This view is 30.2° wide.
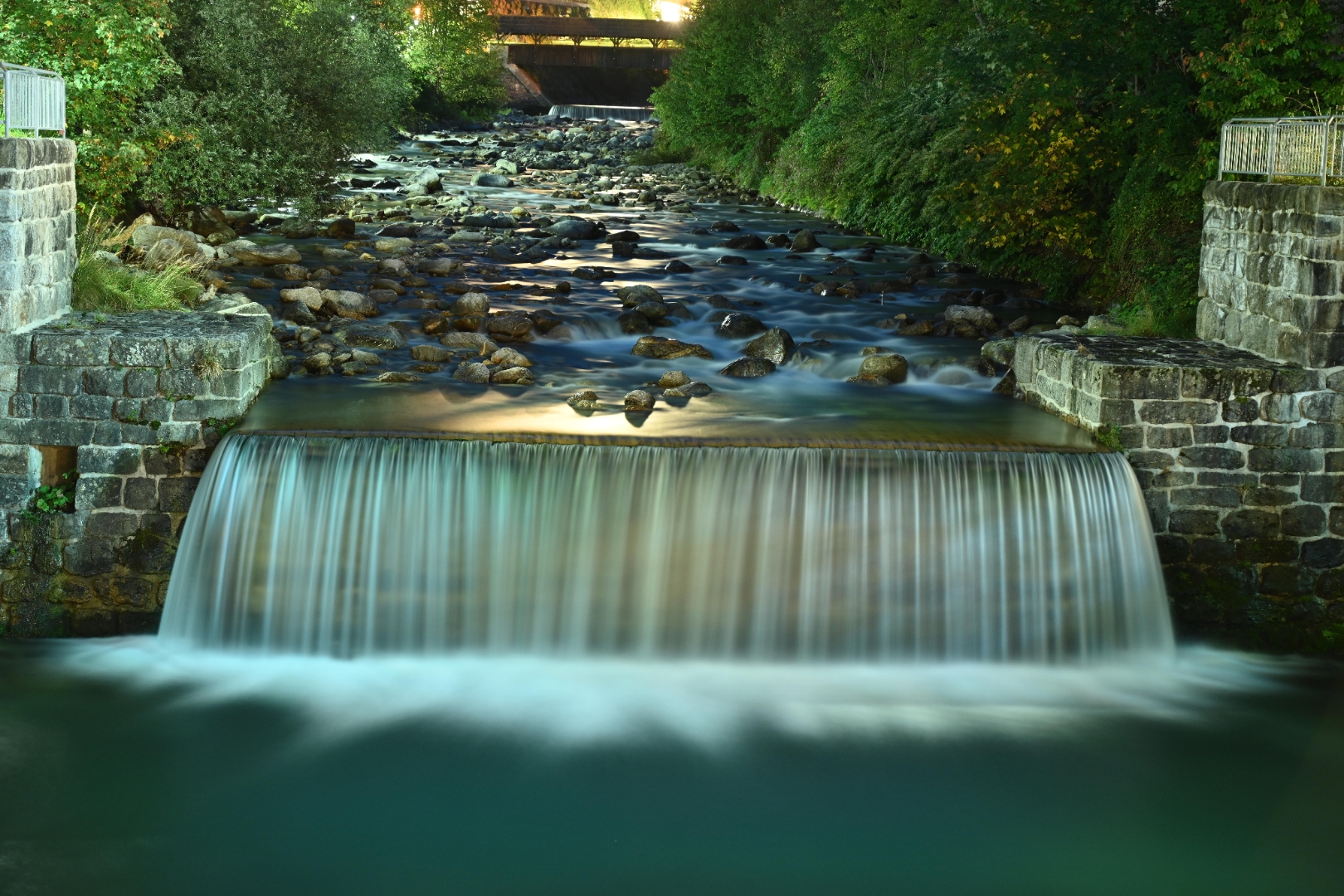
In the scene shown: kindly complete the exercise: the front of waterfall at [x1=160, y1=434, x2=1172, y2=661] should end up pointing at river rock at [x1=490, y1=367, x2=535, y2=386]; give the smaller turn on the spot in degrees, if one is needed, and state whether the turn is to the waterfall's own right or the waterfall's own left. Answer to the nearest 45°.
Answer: approximately 180°

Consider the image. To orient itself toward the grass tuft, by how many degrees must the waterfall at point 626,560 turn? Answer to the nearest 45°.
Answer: approximately 135° to its right

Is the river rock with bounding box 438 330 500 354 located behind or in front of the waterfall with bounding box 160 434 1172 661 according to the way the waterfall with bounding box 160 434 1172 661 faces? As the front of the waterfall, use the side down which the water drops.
behind

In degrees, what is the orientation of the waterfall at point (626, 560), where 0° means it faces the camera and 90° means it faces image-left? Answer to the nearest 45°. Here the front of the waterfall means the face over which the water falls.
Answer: approximately 0°

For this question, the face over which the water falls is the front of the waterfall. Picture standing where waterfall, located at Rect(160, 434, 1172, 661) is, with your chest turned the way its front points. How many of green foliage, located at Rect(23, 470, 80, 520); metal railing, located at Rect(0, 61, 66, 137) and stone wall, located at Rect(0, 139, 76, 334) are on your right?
3

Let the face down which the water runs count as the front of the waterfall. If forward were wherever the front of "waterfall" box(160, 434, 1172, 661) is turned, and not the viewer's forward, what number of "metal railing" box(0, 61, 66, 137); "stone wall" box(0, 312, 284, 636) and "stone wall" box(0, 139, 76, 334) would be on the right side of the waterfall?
3

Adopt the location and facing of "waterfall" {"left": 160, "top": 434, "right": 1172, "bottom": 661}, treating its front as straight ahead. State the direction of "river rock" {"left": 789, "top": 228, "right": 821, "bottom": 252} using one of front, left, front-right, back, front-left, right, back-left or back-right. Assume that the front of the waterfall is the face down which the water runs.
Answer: back

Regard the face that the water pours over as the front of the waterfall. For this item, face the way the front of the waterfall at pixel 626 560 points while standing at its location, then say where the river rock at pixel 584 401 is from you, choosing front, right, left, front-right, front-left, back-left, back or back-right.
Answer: back

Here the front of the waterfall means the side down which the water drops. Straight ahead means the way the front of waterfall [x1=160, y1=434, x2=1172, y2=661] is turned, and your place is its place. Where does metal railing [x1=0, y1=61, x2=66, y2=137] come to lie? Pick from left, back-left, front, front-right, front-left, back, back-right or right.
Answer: right

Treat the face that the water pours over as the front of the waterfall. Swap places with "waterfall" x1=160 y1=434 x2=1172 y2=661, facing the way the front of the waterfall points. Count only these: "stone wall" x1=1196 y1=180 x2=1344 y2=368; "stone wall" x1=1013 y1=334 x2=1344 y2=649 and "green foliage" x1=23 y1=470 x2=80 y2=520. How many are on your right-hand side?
1

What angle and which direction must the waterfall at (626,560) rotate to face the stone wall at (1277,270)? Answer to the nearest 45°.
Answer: approximately 90° to its left

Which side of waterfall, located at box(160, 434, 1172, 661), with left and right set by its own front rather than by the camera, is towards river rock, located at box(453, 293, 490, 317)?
back

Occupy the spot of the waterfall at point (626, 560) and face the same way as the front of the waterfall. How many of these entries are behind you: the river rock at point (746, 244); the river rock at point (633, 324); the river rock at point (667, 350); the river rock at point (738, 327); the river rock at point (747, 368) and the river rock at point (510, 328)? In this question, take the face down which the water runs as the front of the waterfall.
6

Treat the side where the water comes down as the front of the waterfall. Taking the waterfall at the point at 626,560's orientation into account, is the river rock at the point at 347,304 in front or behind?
behind

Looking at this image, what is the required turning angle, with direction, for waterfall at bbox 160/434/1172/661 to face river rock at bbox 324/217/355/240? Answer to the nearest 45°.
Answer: approximately 180°

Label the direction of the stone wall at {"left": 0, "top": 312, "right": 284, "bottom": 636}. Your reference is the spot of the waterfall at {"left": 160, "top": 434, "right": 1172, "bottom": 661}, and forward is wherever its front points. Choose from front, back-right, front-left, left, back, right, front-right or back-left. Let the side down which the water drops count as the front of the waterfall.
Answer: right

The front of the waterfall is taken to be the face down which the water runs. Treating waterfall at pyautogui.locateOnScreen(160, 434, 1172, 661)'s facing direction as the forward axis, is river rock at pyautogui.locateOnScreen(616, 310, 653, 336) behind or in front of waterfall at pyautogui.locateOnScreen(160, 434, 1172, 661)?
behind

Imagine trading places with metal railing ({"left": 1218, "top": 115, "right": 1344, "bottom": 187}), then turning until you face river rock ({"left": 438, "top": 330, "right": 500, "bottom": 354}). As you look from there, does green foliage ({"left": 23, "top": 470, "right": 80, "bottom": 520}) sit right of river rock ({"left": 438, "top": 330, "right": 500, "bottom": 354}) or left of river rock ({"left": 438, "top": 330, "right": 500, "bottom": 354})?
left
